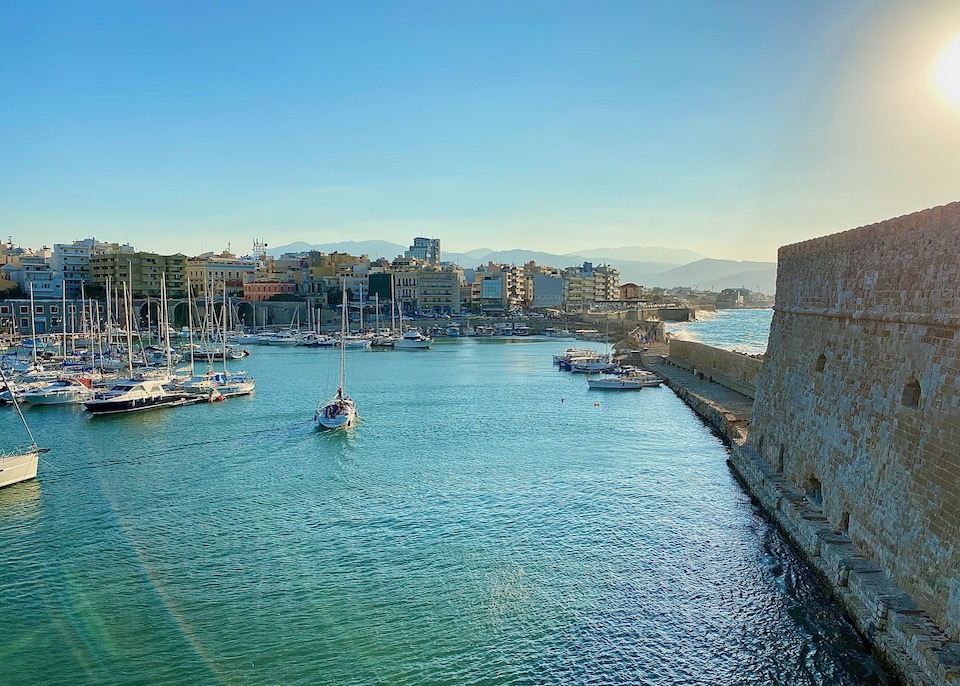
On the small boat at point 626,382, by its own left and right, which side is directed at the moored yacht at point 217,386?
front

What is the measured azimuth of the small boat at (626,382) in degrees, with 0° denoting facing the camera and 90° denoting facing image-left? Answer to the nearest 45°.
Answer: approximately 90°

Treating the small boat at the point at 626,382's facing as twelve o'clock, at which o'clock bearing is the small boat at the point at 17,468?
the small boat at the point at 17,468 is roughly at 10 o'clock from the small boat at the point at 626,382.

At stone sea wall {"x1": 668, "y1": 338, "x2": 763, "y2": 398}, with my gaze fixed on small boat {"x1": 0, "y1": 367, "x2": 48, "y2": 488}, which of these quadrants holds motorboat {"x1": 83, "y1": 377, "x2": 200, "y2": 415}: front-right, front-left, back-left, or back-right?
front-right

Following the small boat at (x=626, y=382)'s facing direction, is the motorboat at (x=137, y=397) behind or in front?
in front

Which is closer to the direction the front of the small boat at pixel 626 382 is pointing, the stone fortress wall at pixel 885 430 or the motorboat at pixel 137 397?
the motorboat

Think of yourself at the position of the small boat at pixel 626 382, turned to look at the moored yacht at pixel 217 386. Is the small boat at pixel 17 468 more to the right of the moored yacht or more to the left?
left

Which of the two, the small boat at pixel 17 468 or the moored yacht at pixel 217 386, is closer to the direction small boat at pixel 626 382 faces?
the moored yacht

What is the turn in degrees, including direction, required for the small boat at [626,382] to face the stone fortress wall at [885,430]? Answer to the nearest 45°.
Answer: approximately 90° to its left

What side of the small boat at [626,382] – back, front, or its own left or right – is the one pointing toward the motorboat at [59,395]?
front
